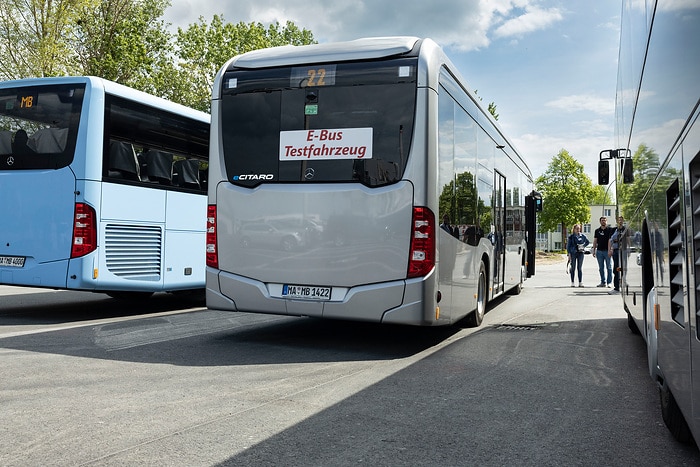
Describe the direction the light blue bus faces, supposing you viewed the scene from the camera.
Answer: facing away from the viewer and to the right of the viewer

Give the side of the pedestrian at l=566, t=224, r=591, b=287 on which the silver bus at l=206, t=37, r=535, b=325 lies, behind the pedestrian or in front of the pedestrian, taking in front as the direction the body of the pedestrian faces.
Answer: in front

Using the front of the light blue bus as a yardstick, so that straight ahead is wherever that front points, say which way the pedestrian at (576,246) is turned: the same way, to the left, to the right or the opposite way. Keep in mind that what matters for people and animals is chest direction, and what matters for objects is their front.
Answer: the opposite way

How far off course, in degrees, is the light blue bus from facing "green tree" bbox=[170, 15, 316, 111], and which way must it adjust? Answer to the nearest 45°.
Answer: approximately 45° to its left

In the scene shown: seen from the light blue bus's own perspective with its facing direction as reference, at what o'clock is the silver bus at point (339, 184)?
The silver bus is roughly at 3 o'clock from the light blue bus.

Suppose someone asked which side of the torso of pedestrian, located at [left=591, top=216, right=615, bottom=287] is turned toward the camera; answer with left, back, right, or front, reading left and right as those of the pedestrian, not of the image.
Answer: front

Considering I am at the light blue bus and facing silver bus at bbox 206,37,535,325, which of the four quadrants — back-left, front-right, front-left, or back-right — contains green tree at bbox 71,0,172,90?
back-left

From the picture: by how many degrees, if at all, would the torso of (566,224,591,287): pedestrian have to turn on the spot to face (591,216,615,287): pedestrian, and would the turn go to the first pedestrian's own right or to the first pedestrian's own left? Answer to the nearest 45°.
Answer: approximately 45° to the first pedestrian's own left

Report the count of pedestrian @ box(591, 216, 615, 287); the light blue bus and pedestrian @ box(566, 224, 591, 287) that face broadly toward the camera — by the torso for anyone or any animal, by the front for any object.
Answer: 2

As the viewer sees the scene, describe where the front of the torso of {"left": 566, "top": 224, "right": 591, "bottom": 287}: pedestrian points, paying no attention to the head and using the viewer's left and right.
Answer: facing the viewer
